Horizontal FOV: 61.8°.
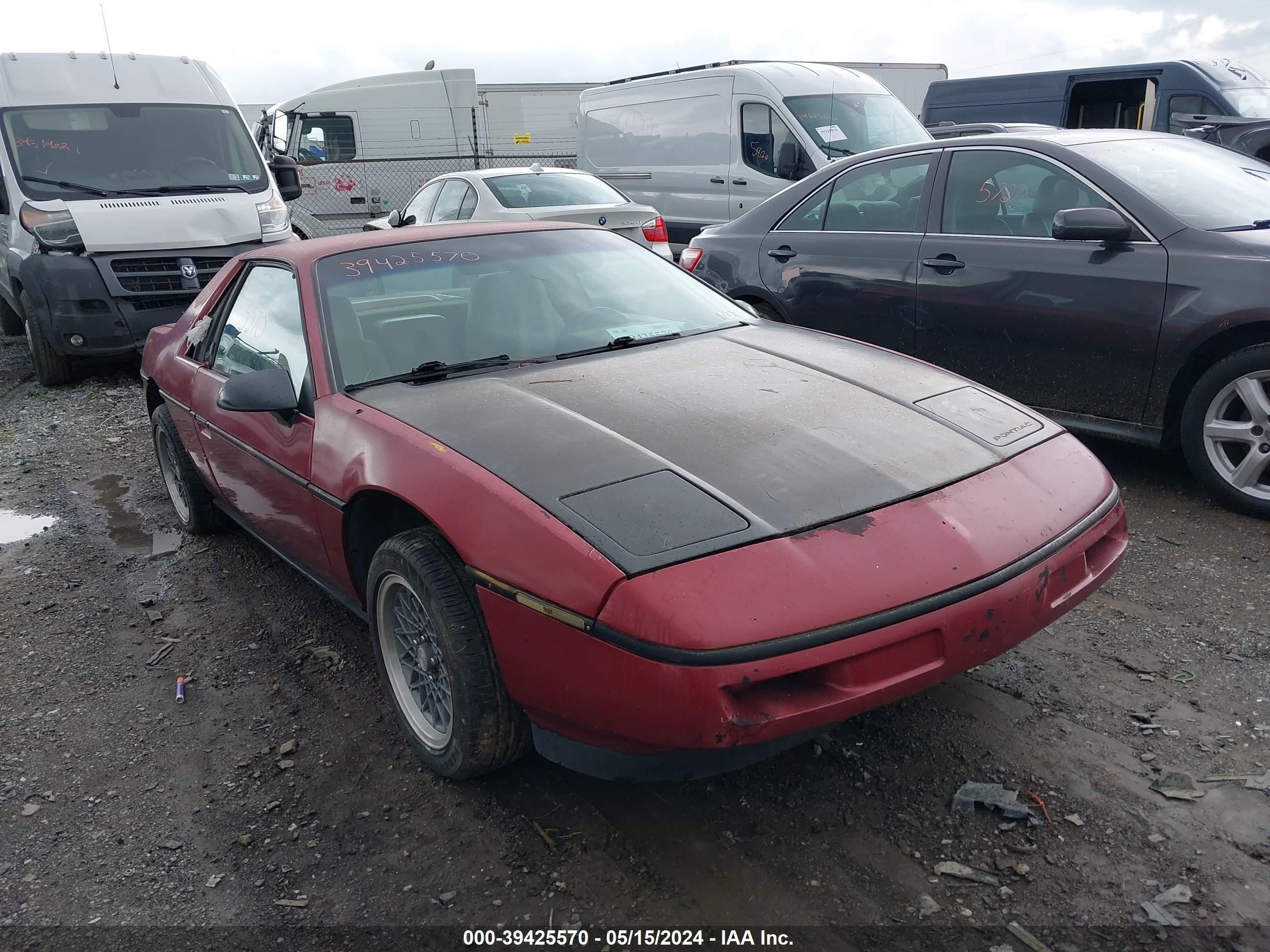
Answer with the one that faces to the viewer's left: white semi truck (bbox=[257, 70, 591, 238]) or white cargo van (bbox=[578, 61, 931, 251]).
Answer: the white semi truck

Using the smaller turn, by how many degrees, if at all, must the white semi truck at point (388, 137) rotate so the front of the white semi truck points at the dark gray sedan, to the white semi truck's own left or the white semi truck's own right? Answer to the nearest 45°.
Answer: approximately 90° to the white semi truck's own left

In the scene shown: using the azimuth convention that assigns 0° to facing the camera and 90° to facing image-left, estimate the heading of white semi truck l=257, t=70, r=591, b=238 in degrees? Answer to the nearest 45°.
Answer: approximately 90°

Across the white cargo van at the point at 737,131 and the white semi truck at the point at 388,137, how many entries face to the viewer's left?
1

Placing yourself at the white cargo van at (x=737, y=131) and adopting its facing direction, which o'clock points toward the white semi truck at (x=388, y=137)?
The white semi truck is roughly at 6 o'clock from the white cargo van.

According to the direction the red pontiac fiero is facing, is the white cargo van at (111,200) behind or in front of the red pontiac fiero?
behind

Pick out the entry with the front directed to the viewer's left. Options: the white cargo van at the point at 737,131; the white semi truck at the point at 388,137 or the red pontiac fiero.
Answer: the white semi truck

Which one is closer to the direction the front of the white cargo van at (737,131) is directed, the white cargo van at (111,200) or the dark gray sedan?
the dark gray sedan

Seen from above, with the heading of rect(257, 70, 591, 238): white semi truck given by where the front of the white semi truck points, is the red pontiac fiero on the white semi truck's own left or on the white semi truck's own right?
on the white semi truck's own left

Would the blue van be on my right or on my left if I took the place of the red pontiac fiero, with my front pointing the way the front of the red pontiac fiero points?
on my left

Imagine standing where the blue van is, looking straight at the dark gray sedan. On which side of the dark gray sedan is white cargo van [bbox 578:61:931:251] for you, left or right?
right

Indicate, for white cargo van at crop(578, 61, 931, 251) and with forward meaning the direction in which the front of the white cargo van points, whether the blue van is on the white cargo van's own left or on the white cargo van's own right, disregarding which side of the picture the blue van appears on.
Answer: on the white cargo van's own left

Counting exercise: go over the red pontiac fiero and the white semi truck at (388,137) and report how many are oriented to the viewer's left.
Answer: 1
